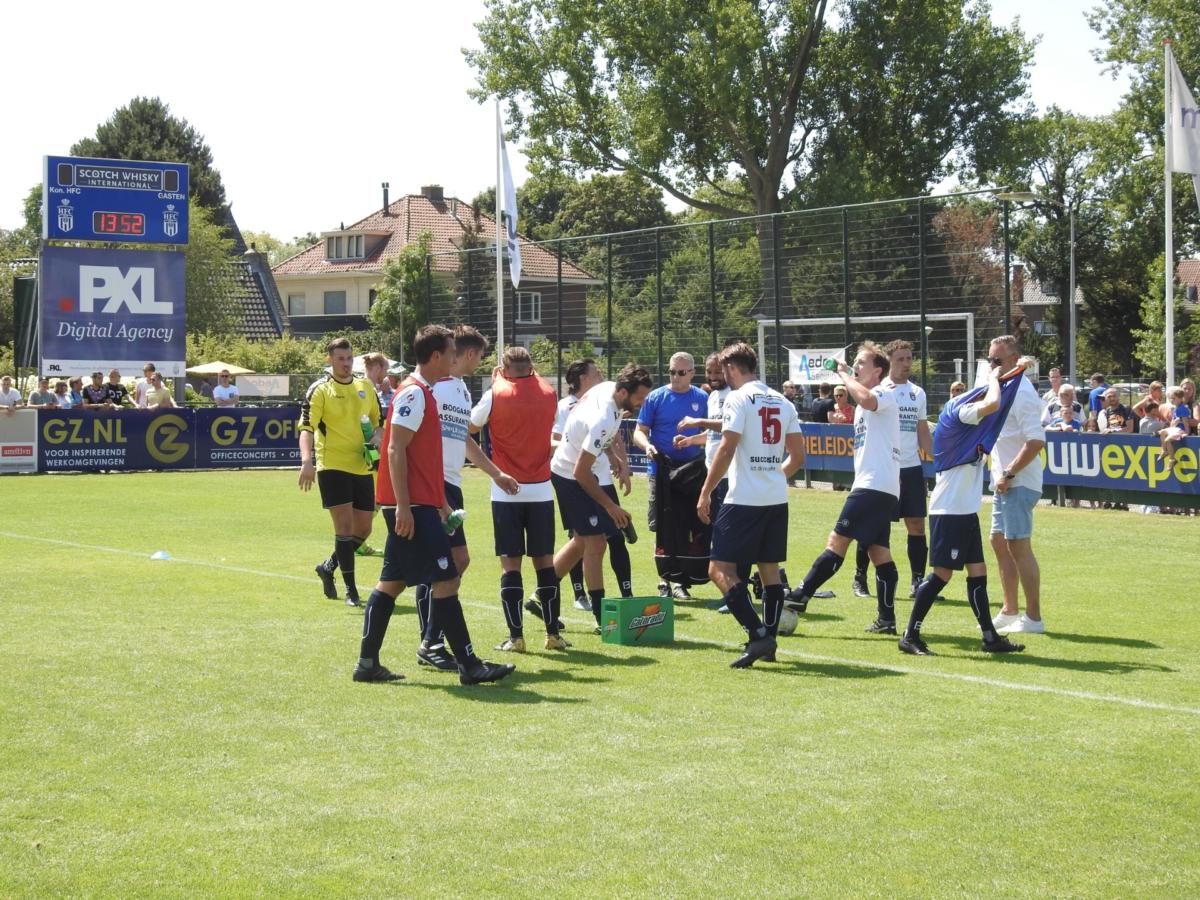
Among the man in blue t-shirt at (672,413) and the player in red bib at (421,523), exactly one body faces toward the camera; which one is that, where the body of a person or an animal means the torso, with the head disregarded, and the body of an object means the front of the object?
the man in blue t-shirt

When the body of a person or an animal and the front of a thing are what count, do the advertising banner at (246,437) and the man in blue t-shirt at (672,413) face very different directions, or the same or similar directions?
same or similar directions

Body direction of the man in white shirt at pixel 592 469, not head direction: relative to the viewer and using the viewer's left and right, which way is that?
facing to the right of the viewer

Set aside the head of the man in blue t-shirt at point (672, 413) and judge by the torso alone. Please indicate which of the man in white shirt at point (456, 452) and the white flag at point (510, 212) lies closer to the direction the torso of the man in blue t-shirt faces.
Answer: the man in white shirt

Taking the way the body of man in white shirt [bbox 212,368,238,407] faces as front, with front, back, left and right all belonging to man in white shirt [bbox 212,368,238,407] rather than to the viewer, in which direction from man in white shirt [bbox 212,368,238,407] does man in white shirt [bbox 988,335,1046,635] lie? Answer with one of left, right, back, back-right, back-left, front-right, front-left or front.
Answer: front

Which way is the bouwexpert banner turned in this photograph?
toward the camera

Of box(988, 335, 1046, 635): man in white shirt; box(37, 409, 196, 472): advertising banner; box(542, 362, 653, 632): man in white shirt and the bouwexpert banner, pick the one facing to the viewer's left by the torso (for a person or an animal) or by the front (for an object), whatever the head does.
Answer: box(988, 335, 1046, 635): man in white shirt

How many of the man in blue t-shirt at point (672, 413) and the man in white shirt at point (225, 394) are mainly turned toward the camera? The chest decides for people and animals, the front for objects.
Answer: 2

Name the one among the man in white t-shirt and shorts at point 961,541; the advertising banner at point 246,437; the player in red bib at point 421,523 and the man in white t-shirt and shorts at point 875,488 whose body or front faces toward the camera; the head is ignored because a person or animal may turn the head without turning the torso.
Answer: the advertising banner

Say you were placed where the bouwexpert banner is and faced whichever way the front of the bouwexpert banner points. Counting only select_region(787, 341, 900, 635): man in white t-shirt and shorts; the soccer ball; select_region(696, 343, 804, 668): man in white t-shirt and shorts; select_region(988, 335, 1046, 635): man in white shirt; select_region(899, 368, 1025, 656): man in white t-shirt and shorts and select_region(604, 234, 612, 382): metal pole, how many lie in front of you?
5

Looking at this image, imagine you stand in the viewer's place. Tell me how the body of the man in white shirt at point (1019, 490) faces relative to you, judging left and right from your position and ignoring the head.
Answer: facing to the left of the viewer

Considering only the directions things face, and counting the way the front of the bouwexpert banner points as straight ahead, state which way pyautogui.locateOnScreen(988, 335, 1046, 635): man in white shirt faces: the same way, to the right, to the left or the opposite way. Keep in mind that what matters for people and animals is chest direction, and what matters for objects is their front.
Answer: to the right

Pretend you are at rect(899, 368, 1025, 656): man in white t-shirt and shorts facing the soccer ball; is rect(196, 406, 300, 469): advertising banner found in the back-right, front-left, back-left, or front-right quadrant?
front-right

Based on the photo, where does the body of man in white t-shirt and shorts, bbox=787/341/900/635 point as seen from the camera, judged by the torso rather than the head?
to the viewer's left

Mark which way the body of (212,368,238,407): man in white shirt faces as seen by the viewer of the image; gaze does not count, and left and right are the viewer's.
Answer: facing the viewer

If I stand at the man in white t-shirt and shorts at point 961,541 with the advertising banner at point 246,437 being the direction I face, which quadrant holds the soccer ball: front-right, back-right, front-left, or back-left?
front-left

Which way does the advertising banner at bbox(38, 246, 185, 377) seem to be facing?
toward the camera
